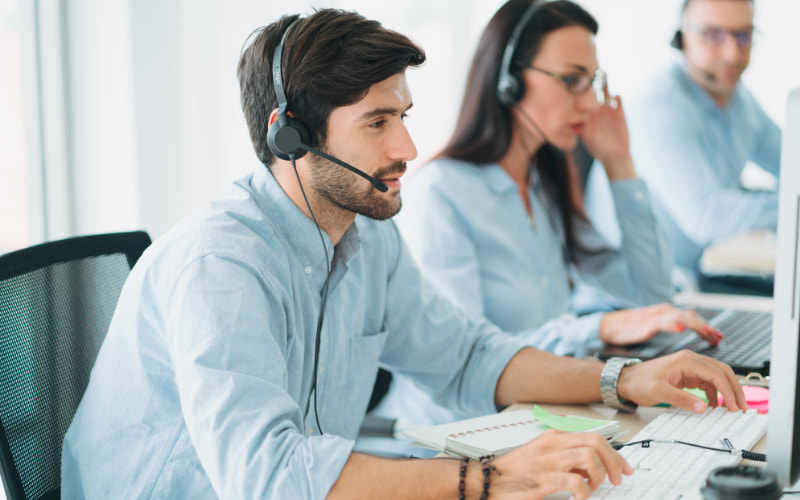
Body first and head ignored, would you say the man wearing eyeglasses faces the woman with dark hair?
no

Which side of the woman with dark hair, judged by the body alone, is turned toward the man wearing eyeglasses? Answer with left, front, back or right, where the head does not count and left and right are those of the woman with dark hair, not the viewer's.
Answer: left

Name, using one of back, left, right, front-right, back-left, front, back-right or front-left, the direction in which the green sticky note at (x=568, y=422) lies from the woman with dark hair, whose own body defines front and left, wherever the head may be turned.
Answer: front-right

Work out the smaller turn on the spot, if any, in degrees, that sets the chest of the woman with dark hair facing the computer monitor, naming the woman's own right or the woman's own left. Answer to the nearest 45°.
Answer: approximately 45° to the woman's own right

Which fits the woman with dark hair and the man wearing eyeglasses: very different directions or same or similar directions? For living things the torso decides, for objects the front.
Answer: same or similar directions

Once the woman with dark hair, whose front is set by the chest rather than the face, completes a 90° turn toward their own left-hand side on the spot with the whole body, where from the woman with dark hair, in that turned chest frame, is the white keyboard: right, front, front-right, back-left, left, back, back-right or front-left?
back-right

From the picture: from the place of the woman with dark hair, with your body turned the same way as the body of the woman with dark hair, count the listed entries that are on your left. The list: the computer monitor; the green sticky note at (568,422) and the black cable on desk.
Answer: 0

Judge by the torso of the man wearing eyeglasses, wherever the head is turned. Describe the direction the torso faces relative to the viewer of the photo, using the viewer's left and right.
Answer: facing the viewer and to the right of the viewer

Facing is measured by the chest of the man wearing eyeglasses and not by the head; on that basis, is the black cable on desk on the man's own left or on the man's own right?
on the man's own right

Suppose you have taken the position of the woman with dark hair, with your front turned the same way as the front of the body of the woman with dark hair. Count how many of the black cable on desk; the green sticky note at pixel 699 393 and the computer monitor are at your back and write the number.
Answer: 0

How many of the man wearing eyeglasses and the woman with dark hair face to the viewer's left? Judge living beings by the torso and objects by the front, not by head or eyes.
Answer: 0
